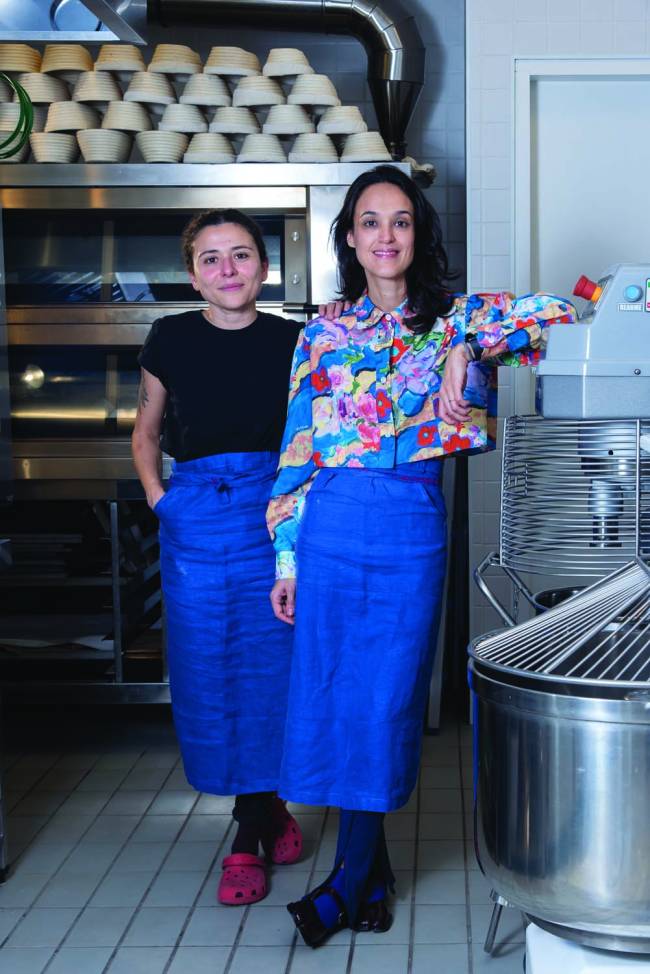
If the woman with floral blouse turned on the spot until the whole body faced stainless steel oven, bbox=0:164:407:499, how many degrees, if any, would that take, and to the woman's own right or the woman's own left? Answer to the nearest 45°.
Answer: approximately 135° to the woman's own right

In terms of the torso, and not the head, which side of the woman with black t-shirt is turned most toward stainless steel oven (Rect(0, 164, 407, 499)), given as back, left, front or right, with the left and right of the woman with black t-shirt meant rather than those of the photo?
back

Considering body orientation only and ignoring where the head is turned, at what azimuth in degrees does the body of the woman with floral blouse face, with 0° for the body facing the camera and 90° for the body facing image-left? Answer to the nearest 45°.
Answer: approximately 0°

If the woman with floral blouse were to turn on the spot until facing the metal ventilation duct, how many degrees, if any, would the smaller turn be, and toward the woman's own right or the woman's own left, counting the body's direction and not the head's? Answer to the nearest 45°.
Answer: approximately 180°

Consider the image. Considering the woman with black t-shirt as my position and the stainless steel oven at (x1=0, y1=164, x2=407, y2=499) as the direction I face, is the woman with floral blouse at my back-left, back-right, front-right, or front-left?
back-right
